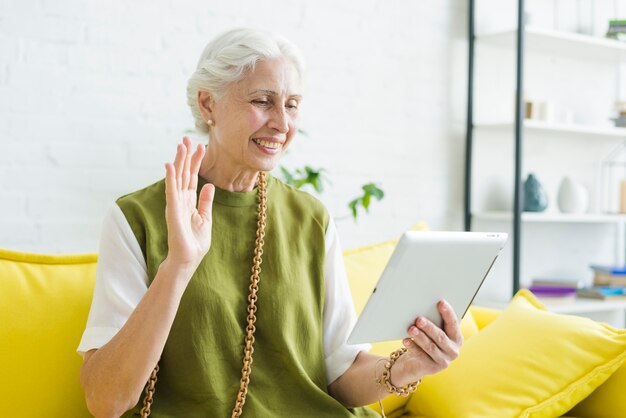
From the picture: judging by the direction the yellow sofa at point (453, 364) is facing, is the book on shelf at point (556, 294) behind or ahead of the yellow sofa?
behind

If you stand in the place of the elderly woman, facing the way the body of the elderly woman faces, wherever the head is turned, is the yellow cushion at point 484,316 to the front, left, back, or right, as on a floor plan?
left

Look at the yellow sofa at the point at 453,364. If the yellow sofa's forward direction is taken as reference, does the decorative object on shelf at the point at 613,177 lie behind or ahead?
behind

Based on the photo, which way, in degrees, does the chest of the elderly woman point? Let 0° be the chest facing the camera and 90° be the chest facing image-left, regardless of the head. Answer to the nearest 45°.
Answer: approximately 315°

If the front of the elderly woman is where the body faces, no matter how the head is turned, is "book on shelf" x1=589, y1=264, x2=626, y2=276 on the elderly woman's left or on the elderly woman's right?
on the elderly woman's left

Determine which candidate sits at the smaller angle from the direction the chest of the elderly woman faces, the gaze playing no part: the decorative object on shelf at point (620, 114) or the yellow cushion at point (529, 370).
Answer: the yellow cushion

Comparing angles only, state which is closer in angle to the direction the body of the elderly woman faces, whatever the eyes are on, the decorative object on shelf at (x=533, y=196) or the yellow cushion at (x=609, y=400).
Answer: the yellow cushion

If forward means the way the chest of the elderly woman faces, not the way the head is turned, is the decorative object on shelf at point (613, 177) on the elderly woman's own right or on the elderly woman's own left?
on the elderly woman's own left

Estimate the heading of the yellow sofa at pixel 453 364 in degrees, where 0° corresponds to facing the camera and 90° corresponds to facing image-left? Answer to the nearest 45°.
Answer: approximately 0°

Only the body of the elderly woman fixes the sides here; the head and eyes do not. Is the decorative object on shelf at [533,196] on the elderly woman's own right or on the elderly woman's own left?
on the elderly woman's own left

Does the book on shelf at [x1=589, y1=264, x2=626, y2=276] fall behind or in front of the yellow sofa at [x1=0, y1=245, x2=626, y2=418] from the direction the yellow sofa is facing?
behind

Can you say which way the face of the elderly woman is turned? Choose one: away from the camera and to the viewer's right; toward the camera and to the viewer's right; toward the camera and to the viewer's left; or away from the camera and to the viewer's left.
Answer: toward the camera and to the viewer's right
